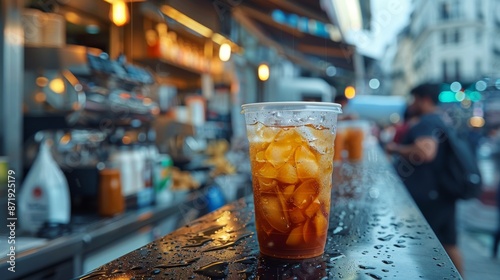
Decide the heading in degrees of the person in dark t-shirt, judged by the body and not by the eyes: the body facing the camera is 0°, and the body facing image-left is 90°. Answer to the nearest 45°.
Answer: approximately 90°

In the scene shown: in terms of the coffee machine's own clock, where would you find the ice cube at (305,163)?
The ice cube is roughly at 1 o'clock from the coffee machine.

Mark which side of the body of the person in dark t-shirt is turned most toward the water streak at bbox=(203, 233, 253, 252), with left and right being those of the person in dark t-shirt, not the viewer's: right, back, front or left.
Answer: left

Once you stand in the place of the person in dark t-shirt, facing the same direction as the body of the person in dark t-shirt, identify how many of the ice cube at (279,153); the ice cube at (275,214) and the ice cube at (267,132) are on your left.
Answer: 3

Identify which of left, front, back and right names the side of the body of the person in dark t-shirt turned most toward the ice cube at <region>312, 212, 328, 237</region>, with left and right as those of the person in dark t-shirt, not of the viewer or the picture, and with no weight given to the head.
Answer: left

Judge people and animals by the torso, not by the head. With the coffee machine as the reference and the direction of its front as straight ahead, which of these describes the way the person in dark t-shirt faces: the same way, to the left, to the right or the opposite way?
the opposite way

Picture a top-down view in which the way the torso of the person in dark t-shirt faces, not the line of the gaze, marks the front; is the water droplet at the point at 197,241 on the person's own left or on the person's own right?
on the person's own left

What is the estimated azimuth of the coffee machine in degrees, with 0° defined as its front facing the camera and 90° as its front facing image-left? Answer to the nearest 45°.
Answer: approximately 315°

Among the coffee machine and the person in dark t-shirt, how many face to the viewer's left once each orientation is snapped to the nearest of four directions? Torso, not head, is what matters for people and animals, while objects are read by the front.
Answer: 1
